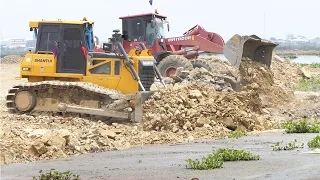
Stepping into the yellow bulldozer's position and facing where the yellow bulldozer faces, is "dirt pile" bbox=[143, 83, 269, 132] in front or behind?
in front

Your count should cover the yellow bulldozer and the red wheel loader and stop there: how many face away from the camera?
0

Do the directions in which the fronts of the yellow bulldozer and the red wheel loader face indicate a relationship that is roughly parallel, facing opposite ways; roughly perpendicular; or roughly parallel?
roughly parallel

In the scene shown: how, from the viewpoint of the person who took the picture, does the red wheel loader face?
facing the viewer and to the right of the viewer

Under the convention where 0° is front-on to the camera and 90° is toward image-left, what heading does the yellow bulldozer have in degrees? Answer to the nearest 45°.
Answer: approximately 315°

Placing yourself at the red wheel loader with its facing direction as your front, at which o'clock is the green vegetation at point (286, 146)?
The green vegetation is roughly at 1 o'clock from the red wheel loader.

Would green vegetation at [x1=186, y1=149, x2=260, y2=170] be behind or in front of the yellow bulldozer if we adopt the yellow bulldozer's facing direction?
in front

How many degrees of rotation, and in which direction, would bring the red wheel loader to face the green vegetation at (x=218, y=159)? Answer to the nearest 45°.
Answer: approximately 45° to its right

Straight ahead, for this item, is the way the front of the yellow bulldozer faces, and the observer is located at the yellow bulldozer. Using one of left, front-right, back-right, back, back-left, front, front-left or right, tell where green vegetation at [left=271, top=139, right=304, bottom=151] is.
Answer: front

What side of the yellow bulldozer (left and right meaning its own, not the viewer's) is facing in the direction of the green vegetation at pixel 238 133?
front
